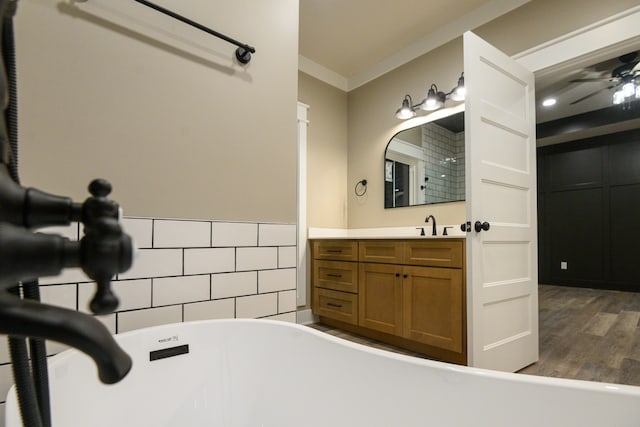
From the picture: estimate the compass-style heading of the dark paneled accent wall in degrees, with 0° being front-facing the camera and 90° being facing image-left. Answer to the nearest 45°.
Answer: approximately 45°

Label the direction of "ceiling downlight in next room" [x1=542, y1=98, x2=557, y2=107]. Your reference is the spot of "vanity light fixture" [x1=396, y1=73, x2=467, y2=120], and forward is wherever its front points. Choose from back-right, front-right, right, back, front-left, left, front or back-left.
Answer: back

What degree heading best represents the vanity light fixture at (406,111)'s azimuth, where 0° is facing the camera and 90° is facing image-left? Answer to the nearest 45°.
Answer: approximately 45°

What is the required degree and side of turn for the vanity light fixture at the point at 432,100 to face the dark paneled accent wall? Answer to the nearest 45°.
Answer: approximately 180°

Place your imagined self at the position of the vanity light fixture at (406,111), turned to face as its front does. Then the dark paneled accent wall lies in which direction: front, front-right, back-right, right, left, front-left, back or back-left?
back

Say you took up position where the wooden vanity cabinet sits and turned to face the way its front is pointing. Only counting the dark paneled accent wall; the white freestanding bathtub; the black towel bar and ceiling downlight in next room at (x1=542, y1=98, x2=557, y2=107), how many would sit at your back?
2
